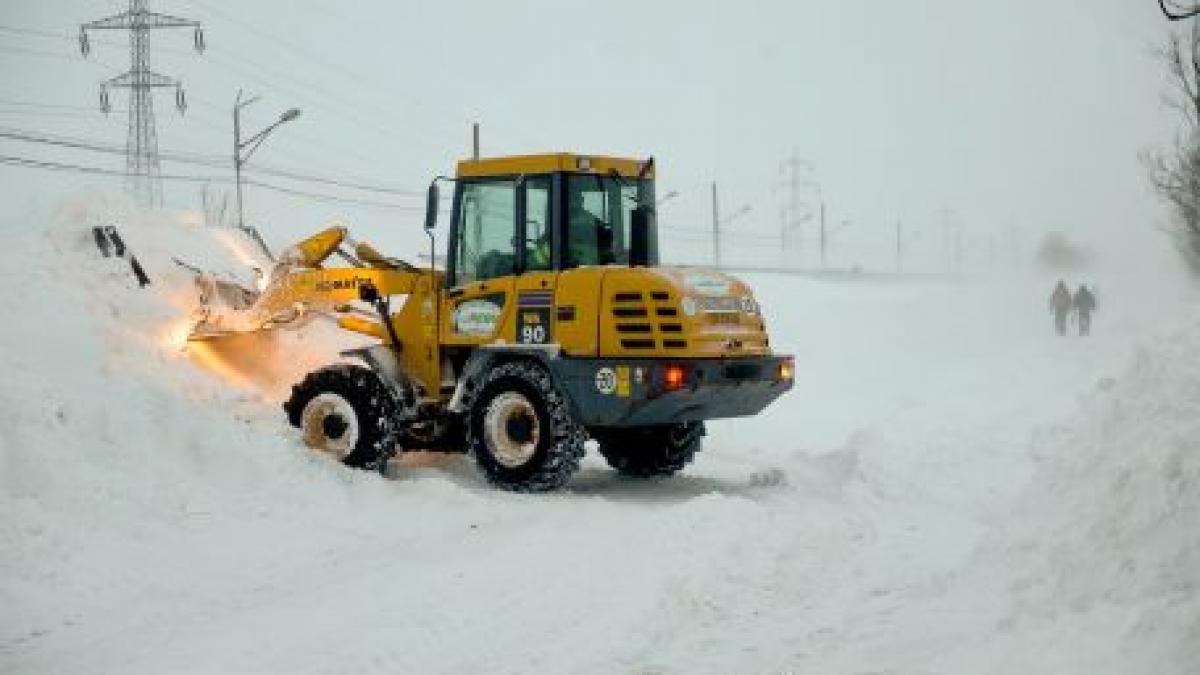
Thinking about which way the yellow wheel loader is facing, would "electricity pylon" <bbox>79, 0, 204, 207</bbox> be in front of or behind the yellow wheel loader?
in front

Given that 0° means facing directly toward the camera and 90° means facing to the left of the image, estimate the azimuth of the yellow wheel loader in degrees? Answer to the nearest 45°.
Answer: approximately 135°

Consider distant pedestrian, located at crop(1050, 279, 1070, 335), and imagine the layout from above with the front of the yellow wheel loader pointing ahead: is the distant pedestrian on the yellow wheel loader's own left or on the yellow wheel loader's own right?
on the yellow wheel loader's own right

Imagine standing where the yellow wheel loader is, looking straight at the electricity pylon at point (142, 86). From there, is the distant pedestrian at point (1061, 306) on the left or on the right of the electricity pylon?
right

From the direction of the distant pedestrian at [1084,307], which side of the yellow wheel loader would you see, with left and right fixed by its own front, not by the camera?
right
